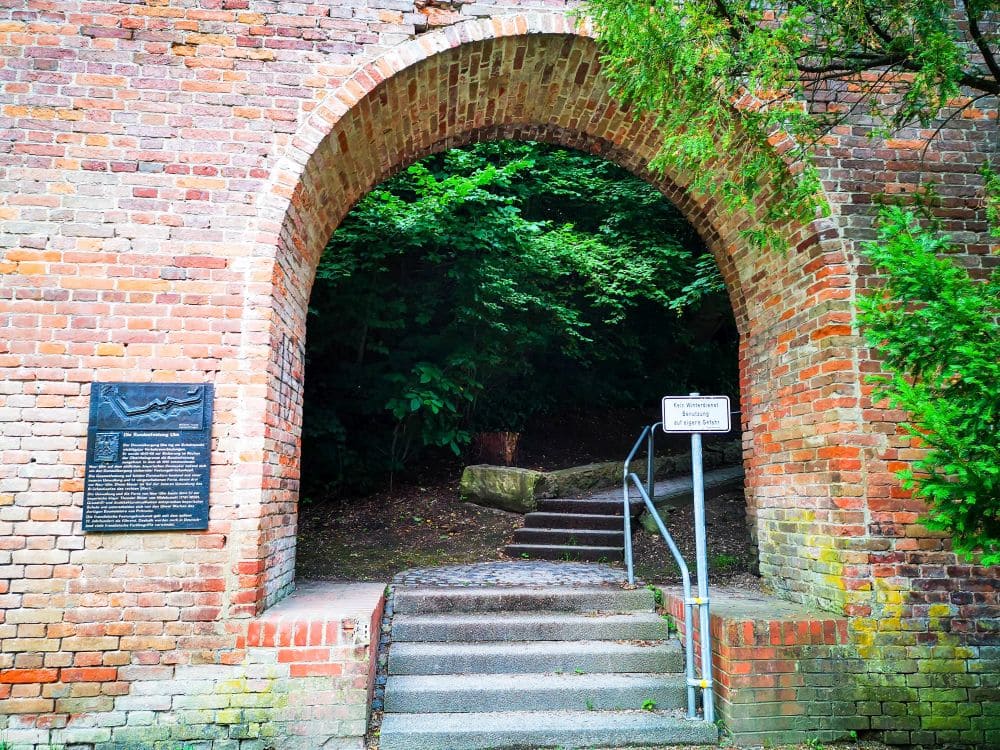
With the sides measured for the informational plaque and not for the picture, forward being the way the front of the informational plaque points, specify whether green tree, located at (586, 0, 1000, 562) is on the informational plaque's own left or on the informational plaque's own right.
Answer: on the informational plaque's own left

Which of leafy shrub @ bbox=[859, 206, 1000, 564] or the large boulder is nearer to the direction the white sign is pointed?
the leafy shrub

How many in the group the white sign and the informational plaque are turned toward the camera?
2

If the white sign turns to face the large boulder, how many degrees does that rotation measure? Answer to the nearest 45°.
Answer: approximately 135° to its right

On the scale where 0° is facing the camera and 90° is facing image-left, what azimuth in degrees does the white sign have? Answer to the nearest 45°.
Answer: approximately 0°

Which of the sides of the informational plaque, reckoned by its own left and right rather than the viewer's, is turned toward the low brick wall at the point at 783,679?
left

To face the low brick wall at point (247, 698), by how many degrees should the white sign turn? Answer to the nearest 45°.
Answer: approximately 90° to its right

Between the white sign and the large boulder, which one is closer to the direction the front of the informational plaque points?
the white sign
